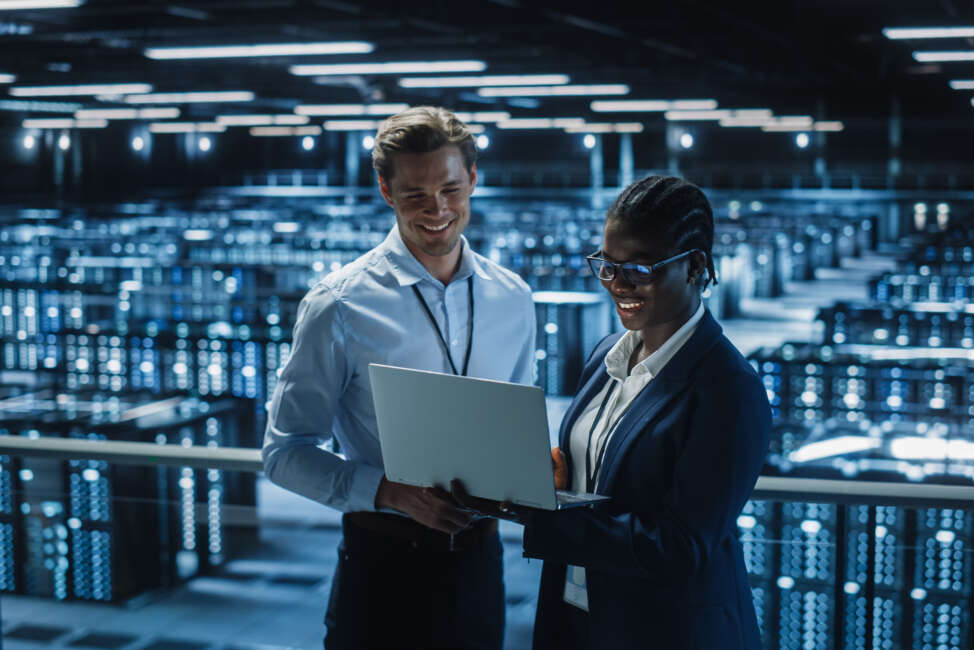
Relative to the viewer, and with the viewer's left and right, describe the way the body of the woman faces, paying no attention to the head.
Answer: facing the viewer and to the left of the viewer

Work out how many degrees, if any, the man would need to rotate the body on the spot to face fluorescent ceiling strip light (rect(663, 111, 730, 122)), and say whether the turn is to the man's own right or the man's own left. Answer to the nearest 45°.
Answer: approximately 135° to the man's own left

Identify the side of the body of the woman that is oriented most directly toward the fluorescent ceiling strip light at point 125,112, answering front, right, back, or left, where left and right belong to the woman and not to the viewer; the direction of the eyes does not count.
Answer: right

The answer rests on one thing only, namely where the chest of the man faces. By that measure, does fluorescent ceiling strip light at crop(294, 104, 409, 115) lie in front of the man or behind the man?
behind

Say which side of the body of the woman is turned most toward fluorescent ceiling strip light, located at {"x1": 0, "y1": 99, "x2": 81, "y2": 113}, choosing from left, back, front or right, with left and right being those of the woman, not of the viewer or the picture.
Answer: right

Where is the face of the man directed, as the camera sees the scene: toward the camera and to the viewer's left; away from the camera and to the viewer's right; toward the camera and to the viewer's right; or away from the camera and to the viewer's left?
toward the camera and to the viewer's right

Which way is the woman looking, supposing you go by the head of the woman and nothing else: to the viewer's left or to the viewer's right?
to the viewer's left

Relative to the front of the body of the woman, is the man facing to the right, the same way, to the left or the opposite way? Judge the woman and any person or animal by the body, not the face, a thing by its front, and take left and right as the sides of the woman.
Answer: to the left

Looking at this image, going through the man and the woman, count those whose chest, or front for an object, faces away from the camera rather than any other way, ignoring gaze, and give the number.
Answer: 0

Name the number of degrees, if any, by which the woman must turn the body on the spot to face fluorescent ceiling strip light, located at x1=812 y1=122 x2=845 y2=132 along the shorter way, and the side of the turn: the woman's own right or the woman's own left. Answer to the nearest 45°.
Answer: approximately 135° to the woman's own right

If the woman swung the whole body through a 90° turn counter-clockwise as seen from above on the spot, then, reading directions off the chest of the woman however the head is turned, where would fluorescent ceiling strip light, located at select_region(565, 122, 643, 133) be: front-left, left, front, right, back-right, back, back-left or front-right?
back-left

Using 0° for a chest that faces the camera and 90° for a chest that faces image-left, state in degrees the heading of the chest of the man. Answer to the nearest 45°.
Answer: approximately 315°

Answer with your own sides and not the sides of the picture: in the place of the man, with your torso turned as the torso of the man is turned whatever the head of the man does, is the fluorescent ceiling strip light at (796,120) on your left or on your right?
on your left

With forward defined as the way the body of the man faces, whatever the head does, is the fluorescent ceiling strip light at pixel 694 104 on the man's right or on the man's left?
on the man's left
